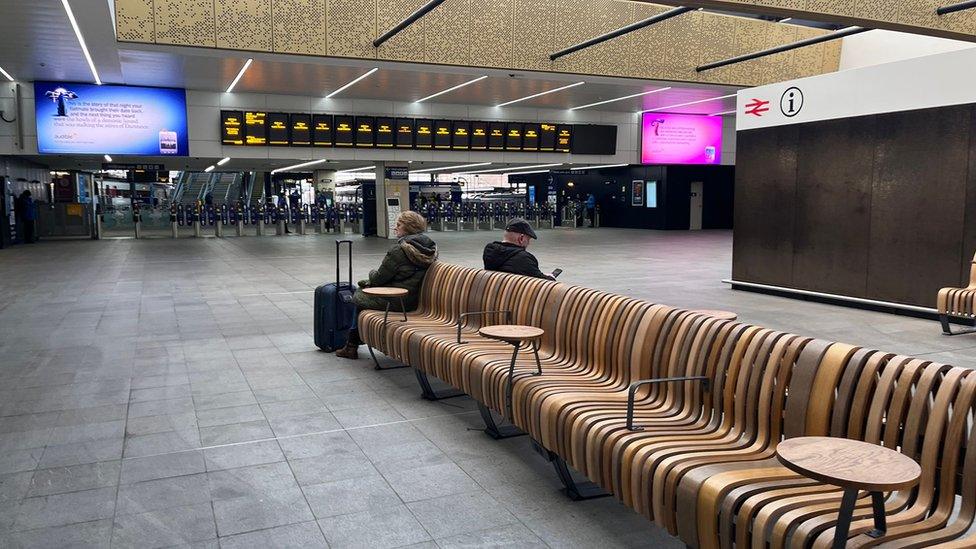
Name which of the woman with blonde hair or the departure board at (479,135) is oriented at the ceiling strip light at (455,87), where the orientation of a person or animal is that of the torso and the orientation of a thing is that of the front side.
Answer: the departure board

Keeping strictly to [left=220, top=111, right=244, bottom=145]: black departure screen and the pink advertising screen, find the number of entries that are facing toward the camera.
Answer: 2

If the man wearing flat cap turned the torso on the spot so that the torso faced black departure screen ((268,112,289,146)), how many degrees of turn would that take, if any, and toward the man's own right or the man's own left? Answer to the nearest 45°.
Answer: approximately 90° to the man's own left

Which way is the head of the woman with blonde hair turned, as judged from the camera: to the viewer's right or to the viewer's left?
to the viewer's left

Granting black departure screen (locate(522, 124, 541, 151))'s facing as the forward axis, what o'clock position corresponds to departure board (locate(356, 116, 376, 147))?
The departure board is roughly at 2 o'clock from the black departure screen.

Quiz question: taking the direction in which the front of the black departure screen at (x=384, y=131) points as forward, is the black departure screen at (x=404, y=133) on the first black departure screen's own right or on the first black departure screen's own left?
on the first black departure screen's own left

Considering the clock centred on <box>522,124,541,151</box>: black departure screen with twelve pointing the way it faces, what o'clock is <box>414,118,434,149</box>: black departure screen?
<box>414,118,434,149</box>: black departure screen is roughly at 2 o'clock from <box>522,124,541,151</box>: black departure screen.

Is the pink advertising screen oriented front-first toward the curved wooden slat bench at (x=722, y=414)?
yes

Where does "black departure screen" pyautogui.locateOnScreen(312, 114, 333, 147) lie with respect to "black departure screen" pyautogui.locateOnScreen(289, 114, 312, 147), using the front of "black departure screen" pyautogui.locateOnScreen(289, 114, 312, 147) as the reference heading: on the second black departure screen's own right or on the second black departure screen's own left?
on the second black departure screen's own left

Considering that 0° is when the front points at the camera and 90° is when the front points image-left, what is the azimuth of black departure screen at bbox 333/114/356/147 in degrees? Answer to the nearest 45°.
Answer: approximately 0°

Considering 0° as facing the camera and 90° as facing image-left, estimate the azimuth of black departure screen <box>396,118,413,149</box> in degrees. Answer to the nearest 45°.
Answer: approximately 0°

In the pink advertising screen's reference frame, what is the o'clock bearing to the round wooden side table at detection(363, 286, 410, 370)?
The round wooden side table is roughly at 12 o'clock from the pink advertising screen.
